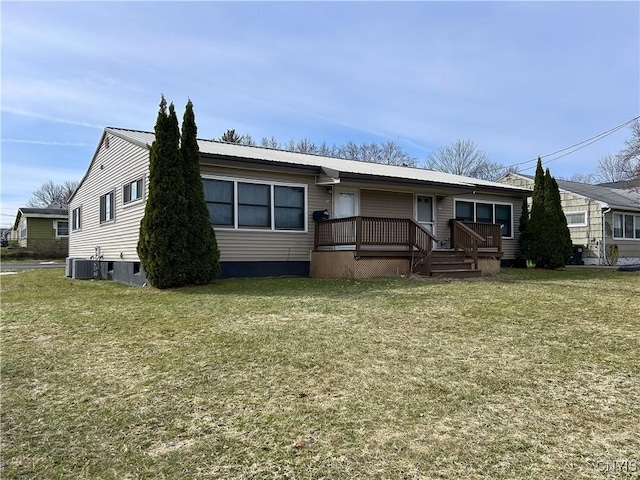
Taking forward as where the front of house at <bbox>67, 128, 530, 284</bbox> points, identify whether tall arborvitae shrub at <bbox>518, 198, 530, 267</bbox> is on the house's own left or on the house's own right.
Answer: on the house's own left

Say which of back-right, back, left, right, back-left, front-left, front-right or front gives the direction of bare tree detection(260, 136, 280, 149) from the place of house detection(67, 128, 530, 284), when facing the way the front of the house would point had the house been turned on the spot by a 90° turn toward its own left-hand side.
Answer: front-left

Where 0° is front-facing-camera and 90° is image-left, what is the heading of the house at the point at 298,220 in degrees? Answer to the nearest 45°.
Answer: approximately 315°

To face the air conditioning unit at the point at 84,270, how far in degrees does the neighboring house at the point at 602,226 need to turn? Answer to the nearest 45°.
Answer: approximately 90° to its right

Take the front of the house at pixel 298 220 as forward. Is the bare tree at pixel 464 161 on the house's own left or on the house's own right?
on the house's own left

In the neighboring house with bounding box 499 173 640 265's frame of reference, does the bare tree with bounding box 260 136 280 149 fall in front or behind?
behind

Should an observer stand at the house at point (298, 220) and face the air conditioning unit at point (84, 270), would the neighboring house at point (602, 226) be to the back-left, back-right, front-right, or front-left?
back-right

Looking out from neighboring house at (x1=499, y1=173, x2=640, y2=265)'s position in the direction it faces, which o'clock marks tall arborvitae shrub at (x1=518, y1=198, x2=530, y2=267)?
The tall arborvitae shrub is roughly at 2 o'clock from the neighboring house.

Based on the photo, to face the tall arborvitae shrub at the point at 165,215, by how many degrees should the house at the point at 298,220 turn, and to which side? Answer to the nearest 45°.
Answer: approximately 90° to its right

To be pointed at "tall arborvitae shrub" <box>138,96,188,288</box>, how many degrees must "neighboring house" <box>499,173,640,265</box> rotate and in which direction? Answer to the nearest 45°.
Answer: approximately 90° to its right

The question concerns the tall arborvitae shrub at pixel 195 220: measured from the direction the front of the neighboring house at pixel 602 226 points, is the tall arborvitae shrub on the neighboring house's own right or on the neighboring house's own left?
on the neighboring house's own right

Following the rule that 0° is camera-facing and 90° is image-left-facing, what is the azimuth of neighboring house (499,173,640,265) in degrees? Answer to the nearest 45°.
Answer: approximately 315°
